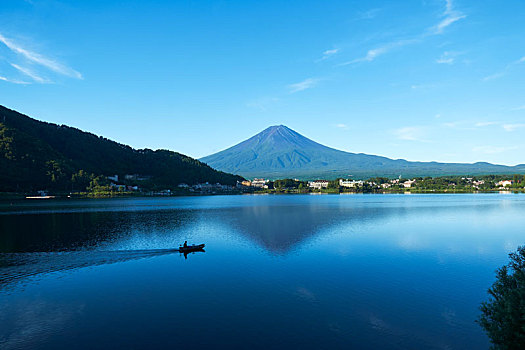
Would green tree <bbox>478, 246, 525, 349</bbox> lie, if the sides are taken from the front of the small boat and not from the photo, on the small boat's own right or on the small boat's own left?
on the small boat's own right

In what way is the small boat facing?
to the viewer's right
